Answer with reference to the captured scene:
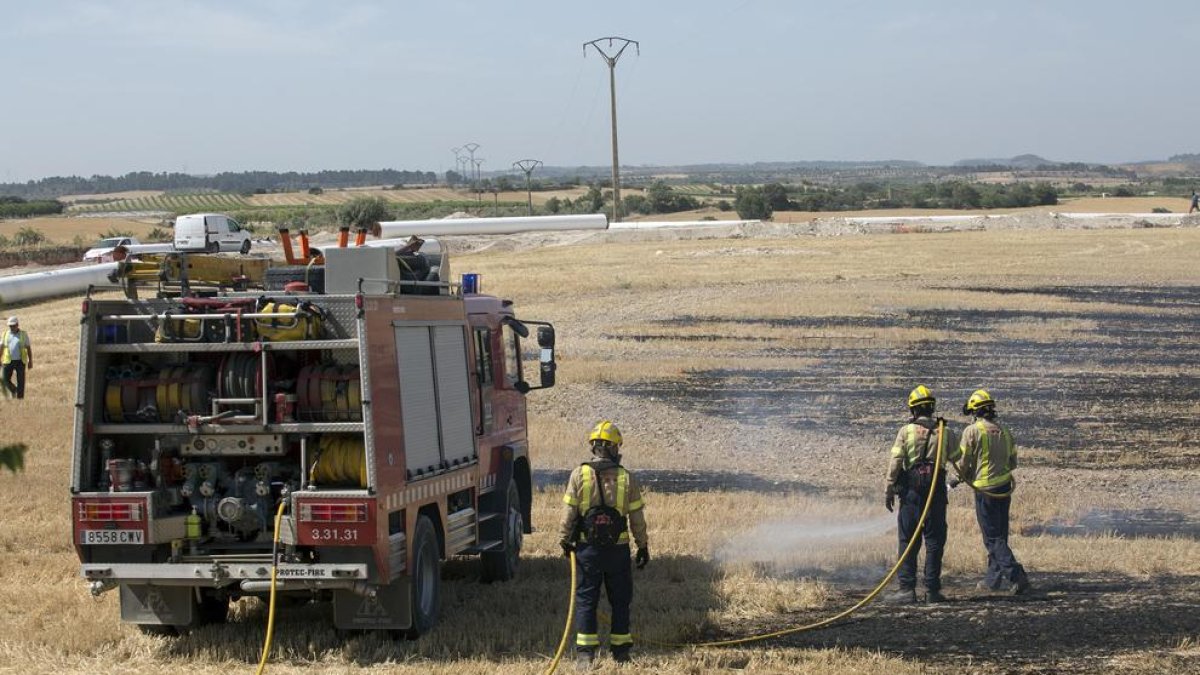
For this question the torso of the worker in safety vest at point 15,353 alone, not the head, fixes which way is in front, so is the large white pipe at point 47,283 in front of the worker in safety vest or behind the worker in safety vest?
behind

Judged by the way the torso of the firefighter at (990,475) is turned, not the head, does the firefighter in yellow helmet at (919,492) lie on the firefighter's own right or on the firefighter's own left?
on the firefighter's own left

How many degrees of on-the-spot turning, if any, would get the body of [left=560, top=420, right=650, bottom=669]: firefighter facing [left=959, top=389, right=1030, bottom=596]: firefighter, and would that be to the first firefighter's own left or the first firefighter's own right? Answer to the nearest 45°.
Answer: approximately 45° to the first firefighter's own right

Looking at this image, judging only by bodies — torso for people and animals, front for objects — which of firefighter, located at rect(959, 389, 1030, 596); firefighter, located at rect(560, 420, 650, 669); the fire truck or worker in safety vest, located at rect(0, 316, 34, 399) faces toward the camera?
the worker in safety vest

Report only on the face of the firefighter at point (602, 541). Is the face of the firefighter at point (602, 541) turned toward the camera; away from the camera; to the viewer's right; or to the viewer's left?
away from the camera

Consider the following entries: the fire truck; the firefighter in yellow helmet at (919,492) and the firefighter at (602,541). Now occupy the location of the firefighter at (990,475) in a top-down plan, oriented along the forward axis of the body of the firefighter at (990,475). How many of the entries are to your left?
3

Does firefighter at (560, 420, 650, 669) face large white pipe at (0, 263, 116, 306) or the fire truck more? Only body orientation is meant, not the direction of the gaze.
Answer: the large white pipe

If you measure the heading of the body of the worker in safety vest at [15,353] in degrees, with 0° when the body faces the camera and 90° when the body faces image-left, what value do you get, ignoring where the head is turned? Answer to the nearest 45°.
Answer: approximately 0°

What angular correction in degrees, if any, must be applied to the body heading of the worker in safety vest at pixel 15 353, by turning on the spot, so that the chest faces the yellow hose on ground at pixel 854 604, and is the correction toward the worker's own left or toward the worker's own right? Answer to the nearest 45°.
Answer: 0° — they already face it

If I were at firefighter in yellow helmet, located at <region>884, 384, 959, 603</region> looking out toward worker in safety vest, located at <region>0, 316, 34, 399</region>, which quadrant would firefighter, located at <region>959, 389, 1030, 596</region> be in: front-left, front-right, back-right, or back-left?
back-right

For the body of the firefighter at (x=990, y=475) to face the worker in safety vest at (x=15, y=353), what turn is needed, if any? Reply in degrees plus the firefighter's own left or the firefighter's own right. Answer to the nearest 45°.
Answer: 0° — they already face them

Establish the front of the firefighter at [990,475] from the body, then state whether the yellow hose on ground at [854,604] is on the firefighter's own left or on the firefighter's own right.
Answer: on the firefighter's own left

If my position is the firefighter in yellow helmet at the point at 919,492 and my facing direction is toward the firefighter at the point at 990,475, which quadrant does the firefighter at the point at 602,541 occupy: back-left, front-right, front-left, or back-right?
back-right

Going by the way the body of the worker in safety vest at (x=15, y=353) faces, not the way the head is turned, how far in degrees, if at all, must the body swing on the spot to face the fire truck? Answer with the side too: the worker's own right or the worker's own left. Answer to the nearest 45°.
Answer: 0° — they already face it

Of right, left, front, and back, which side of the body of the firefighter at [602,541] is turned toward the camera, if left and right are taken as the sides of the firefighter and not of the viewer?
back

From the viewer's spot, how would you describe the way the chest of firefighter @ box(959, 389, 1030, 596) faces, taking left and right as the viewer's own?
facing away from the viewer and to the left of the viewer

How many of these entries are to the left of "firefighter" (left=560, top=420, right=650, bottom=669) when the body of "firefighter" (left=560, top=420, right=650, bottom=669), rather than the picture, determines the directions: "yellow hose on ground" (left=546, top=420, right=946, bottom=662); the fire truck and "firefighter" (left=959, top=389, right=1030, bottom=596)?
1
